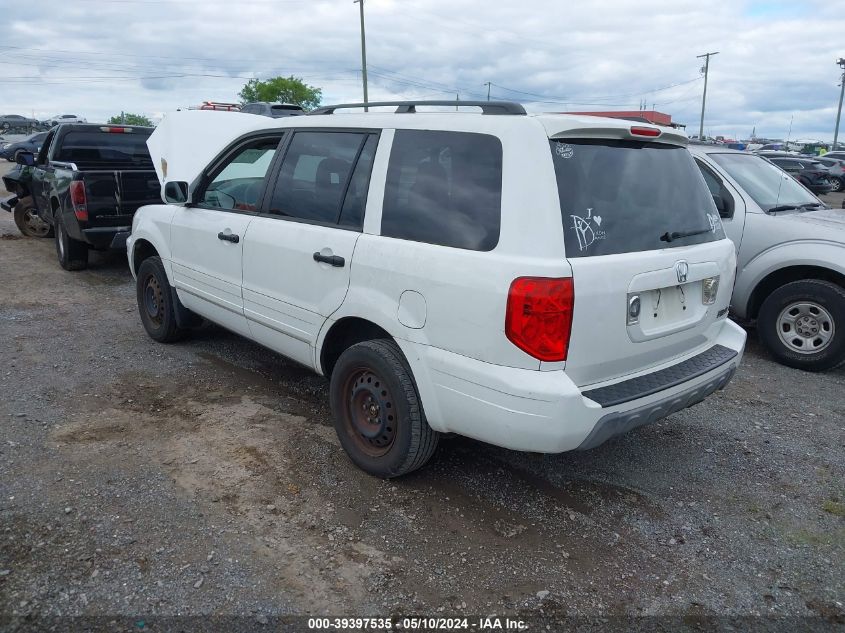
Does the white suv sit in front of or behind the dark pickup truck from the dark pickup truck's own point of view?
behind

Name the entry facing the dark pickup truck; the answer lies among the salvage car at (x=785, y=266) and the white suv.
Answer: the white suv

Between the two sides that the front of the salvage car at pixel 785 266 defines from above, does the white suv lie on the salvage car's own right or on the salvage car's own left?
on the salvage car's own right

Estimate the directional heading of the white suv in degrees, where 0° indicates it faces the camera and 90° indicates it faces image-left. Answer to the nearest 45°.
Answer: approximately 135°

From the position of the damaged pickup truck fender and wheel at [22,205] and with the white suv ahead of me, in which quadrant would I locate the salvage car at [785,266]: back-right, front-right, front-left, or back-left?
front-left

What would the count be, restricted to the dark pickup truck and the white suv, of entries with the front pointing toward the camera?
0

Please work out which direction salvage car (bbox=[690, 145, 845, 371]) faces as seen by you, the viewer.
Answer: facing the viewer and to the right of the viewer

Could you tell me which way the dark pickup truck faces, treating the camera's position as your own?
facing away from the viewer and to the left of the viewer

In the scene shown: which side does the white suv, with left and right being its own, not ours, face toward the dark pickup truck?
front

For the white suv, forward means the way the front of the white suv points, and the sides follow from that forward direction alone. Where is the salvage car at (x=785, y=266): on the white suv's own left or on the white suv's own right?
on the white suv's own right

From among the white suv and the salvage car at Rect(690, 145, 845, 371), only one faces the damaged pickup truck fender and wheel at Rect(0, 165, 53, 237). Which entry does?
the white suv
